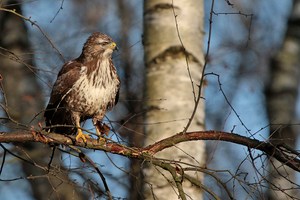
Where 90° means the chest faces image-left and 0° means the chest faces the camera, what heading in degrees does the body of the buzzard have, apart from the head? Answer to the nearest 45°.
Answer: approximately 315°

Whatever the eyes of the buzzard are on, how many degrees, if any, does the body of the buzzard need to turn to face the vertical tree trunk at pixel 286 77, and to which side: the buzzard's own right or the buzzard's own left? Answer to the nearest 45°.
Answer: approximately 90° to the buzzard's own left
